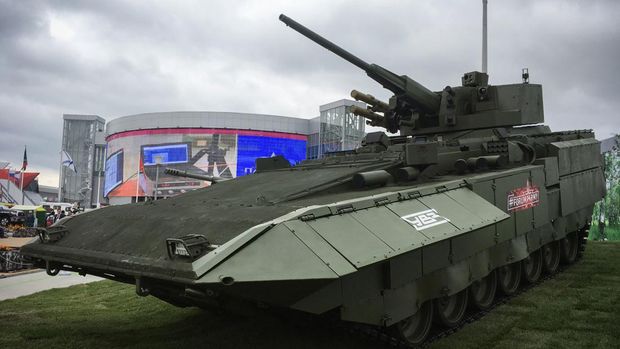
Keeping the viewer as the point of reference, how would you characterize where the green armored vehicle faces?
facing the viewer and to the left of the viewer

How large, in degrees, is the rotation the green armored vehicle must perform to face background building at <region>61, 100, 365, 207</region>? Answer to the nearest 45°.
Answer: approximately 135° to its right

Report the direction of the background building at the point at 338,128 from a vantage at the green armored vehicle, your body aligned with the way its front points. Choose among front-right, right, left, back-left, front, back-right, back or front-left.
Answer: back-right
